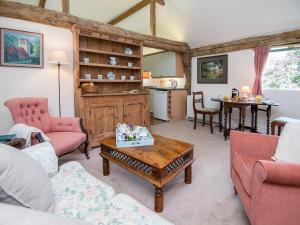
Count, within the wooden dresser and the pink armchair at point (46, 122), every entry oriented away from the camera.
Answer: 0

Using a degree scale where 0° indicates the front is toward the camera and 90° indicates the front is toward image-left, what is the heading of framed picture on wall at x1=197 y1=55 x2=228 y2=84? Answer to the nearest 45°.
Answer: approximately 45°

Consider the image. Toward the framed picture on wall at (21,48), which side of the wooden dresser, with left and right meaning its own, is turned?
right

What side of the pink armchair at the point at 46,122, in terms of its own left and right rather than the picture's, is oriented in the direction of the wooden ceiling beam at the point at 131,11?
left

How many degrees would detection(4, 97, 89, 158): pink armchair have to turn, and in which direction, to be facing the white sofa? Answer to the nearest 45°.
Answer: approximately 45° to its right

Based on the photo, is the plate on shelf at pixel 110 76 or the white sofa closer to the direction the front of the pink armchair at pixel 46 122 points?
the white sofa

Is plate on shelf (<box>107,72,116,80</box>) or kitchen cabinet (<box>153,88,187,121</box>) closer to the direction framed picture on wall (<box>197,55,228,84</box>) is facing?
the plate on shelf

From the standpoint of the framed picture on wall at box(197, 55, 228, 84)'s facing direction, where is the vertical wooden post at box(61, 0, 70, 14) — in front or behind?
in front

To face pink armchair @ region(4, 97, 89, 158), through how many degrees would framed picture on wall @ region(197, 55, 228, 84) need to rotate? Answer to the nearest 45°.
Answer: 0° — it already faces it

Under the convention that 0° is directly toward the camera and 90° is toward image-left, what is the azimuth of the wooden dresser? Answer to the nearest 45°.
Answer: approximately 315°
